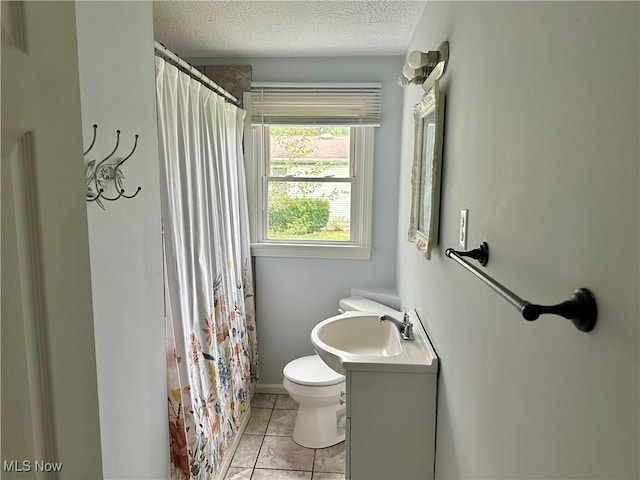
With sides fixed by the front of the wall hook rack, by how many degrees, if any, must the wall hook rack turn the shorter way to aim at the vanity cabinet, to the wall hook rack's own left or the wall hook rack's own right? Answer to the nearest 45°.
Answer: approximately 45° to the wall hook rack's own left

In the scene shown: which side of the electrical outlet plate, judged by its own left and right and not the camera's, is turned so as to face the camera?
left

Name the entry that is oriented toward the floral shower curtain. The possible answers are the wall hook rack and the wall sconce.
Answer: the wall sconce

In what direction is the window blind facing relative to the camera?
toward the camera

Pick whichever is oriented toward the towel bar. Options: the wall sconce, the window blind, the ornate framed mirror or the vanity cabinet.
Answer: the window blind

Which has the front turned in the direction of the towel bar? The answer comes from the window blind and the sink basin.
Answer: the window blind

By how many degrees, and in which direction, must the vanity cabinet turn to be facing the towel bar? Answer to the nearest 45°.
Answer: approximately 90° to its left

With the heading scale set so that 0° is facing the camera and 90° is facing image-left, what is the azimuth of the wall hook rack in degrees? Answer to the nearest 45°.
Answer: approximately 315°

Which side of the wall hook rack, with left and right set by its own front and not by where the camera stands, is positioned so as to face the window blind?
left

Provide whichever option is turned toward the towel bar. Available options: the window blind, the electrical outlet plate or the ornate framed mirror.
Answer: the window blind

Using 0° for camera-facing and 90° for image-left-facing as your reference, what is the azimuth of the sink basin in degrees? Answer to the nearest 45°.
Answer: approximately 90°
